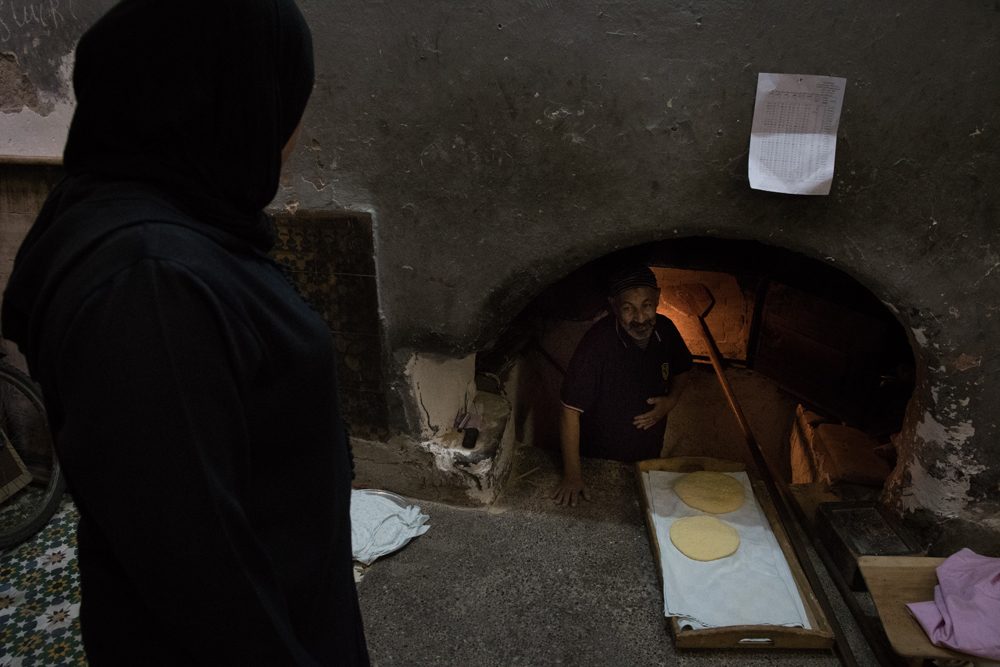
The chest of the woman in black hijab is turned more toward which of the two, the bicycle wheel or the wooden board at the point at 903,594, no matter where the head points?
the wooden board

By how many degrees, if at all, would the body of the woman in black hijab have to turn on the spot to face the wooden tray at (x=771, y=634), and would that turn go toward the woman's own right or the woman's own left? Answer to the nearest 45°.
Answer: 0° — they already face it

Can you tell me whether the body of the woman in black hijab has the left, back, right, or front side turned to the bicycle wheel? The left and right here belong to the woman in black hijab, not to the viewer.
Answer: left

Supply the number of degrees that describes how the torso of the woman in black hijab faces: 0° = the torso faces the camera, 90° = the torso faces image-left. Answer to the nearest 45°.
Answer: approximately 270°

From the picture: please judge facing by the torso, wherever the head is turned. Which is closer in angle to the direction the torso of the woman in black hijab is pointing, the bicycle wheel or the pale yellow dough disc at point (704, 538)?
the pale yellow dough disc

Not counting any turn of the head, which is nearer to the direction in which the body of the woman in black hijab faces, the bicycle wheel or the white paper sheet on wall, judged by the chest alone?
the white paper sheet on wall

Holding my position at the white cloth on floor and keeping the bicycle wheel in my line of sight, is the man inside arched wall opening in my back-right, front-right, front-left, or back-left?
back-right

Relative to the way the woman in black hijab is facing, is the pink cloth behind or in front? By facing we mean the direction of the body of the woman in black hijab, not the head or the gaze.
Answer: in front

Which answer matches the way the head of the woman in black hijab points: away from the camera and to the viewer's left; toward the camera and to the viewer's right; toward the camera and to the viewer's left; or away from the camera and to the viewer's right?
away from the camera and to the viewer's right

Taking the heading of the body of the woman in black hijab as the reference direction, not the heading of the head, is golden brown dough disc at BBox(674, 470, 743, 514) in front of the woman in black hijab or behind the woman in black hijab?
in front

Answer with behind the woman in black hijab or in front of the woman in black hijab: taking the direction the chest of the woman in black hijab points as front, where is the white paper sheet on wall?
in front
